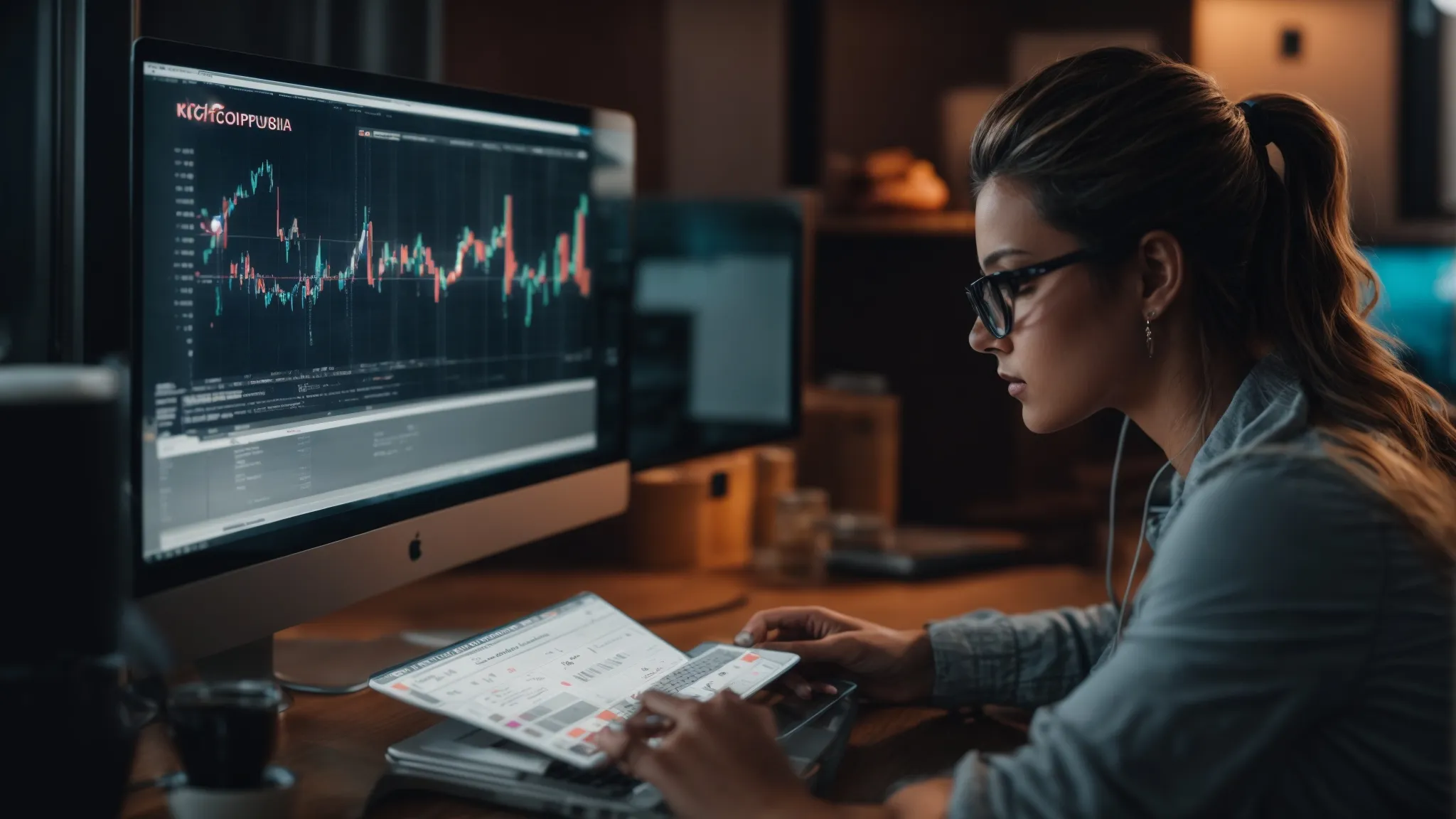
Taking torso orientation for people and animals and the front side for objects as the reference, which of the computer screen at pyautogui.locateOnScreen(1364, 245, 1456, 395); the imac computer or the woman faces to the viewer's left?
the woman

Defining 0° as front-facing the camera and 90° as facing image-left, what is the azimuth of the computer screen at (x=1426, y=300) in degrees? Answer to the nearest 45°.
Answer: approximately 0°

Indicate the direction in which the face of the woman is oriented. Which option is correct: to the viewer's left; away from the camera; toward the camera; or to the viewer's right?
to the viewer's left

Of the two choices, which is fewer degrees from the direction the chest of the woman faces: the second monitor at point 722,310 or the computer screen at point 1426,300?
the second monitor

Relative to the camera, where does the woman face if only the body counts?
to the viewer's left

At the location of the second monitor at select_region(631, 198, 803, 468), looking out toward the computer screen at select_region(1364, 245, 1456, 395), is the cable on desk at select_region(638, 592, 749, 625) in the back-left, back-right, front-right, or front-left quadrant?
back-right

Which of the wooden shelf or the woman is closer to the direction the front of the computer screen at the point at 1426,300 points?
the woman

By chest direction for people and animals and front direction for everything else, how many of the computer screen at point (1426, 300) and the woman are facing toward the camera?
1
